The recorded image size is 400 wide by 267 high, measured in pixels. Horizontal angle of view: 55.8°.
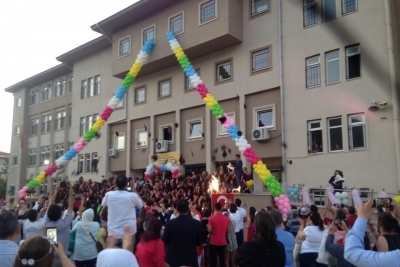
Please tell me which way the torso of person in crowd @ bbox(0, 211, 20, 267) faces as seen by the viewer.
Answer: away from the camera

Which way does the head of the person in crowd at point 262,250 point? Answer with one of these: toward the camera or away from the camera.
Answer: away from the camera

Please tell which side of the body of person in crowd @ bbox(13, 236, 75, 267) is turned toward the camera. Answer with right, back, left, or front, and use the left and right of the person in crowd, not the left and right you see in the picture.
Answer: back

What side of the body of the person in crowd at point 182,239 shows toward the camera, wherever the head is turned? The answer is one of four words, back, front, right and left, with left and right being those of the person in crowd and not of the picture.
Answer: back

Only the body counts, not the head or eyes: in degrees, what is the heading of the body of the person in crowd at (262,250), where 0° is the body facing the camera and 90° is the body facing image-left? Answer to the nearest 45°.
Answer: approximately 180°

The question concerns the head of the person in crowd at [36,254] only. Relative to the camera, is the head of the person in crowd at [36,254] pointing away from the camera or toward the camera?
away from the camera

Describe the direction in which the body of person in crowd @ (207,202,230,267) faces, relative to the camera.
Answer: away from the camera

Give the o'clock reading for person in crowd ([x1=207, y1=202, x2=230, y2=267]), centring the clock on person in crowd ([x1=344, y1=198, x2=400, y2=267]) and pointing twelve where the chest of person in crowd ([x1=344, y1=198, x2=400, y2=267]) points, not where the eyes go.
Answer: person in crowd ([x1=207, y1=202, x2=230, y2=267]) is roughly at 11 o'clock from person in crowd ([x1=344, y1=198, x2=400, y2=267]).

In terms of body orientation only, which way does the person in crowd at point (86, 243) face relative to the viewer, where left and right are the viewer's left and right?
facing away from the viewer

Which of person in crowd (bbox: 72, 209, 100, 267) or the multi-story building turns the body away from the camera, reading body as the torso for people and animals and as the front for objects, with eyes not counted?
the person in crowd

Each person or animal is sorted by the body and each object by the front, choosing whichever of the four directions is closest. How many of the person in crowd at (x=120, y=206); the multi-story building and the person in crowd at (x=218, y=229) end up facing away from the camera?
2

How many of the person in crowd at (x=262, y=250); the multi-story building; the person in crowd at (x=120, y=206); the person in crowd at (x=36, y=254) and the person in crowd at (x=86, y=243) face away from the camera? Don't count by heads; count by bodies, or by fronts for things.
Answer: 4

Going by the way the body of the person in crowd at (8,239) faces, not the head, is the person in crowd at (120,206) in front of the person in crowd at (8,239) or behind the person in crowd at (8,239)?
in front

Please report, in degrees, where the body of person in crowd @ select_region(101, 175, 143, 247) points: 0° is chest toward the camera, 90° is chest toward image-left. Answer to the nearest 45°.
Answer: approximately 180°

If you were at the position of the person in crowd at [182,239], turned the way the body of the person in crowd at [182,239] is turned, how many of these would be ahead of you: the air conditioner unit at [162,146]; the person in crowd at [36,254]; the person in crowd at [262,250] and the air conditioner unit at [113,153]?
2
